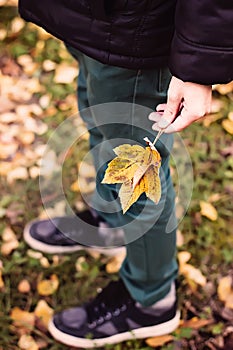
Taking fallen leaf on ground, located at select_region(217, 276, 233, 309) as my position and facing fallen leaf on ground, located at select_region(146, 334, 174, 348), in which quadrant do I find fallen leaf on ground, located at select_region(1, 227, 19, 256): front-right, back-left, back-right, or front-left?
front-right

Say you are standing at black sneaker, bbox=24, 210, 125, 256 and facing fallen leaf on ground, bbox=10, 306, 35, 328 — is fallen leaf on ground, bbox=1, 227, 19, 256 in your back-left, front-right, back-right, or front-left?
front-right

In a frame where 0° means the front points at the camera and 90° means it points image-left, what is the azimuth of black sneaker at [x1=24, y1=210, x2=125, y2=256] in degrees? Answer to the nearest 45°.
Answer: approximately 90°

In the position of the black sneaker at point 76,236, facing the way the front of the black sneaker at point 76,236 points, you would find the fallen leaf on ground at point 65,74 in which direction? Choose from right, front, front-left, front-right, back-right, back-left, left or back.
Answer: right

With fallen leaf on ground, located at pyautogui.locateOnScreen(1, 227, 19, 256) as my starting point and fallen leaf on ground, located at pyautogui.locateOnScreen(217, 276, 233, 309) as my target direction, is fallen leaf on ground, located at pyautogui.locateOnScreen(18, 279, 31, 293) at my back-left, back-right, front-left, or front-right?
front-right
